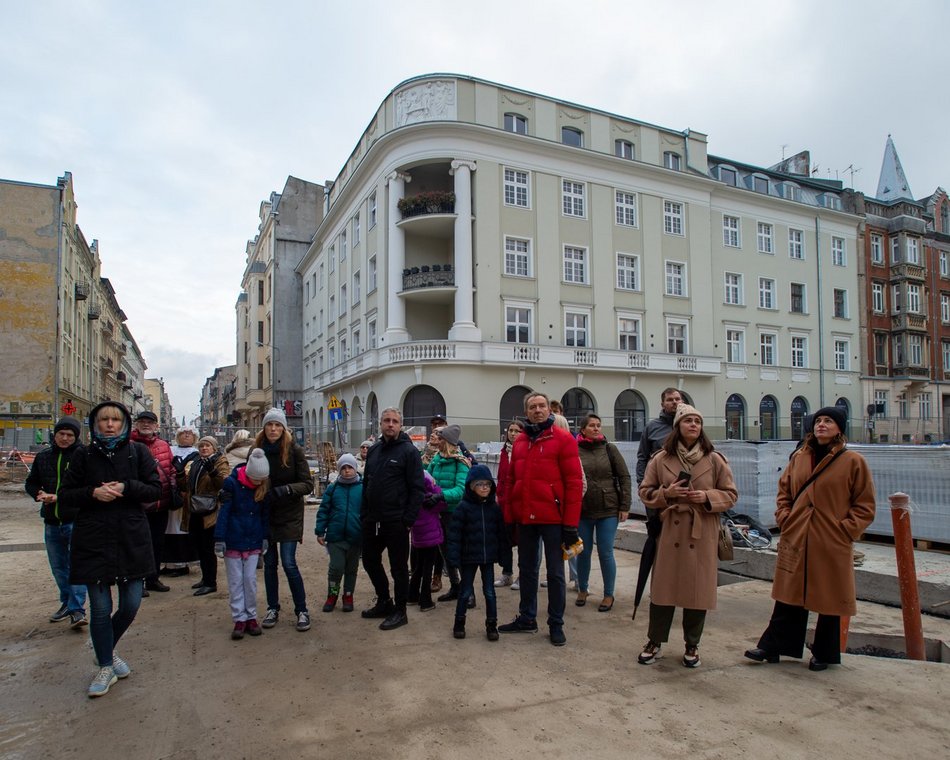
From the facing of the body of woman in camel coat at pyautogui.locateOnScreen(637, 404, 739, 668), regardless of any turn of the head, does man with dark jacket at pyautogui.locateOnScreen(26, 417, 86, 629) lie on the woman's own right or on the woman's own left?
on the woman's own right

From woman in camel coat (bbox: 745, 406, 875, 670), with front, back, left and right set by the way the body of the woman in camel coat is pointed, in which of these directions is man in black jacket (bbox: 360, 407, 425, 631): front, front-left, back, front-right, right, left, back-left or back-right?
front-right

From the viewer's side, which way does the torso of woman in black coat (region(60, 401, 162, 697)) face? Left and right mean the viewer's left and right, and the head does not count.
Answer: facing the viewer

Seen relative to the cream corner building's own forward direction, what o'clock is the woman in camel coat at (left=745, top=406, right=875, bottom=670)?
The woman in camel coat is roughly at 12 o'clock from the cream corner building.

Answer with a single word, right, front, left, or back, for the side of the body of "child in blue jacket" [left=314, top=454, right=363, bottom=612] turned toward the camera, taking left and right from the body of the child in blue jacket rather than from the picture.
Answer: front

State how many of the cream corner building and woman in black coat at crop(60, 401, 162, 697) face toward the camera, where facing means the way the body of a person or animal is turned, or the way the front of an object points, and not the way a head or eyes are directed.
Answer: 2

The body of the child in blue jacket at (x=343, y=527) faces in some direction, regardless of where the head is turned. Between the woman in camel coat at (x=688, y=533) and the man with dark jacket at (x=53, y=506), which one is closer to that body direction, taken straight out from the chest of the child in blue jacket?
the woman in camel coat

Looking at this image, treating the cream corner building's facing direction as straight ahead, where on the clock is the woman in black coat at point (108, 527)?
The woman in black coat is roughly at 12 o'clock from the cream corner building.

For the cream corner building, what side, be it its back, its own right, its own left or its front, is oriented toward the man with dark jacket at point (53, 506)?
front

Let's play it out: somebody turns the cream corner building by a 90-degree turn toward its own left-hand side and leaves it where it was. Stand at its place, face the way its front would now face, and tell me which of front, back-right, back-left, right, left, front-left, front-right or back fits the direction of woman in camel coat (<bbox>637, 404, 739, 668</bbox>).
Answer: right
